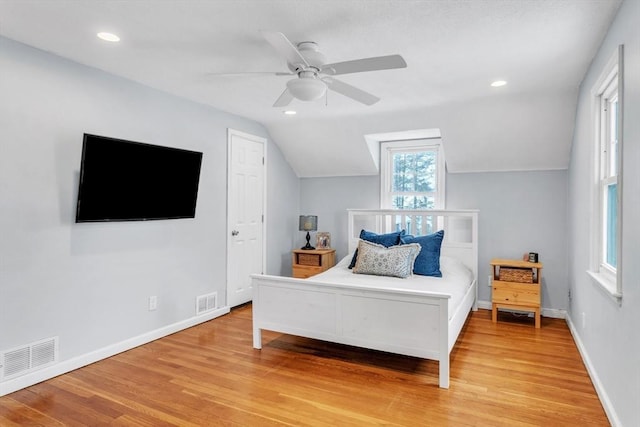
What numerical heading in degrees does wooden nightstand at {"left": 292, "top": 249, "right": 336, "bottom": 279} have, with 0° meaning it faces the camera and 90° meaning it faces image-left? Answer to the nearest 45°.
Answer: approximately 45°

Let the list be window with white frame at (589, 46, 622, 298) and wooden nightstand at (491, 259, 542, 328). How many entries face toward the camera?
1

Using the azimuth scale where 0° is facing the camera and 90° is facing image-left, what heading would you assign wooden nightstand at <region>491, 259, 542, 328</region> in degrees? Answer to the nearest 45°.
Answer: approximately 0°

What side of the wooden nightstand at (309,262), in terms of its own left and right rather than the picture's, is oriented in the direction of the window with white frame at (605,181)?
left

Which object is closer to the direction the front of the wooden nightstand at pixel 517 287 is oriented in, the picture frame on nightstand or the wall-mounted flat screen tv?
the wall-mounted flat screen tv

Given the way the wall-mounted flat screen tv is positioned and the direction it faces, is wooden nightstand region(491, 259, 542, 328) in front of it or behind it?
in front

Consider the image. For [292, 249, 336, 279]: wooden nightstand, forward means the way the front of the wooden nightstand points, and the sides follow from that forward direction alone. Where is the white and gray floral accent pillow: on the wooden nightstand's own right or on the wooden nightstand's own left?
on the wooden nightstand's own left

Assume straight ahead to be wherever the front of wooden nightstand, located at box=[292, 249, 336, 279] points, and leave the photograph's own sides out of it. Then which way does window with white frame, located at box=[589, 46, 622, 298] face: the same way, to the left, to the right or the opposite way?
to the right

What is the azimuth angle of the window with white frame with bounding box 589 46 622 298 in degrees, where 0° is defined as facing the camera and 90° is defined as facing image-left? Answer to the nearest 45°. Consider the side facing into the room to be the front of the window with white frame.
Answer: approximately 90°

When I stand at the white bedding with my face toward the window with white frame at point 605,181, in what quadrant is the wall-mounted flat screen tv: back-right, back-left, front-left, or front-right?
back-right

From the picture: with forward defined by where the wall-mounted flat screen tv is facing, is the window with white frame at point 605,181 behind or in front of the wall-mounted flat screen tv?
in front
